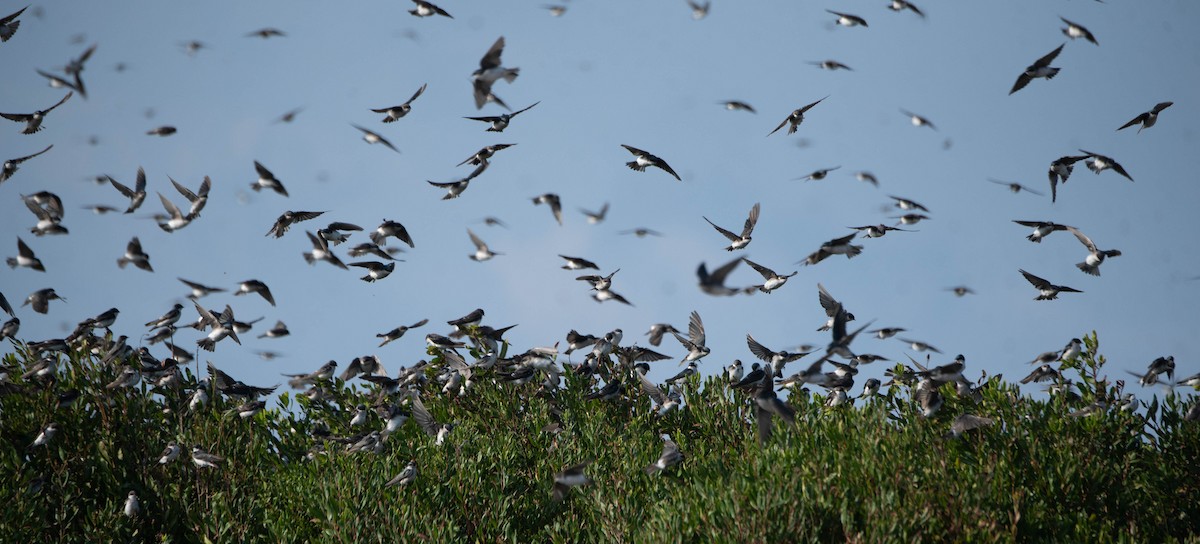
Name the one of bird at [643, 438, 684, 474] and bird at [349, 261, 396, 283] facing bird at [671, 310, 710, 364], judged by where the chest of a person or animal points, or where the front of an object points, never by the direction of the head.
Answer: bird at [349, 261, 396, 283]

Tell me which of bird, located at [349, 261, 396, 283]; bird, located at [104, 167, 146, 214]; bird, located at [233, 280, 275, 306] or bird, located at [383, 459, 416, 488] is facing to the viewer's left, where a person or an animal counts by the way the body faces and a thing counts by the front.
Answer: bird, located at [233, 280, 275, 306]

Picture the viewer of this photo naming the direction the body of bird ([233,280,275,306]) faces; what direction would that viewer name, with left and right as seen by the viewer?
facing to the left of the viewer
